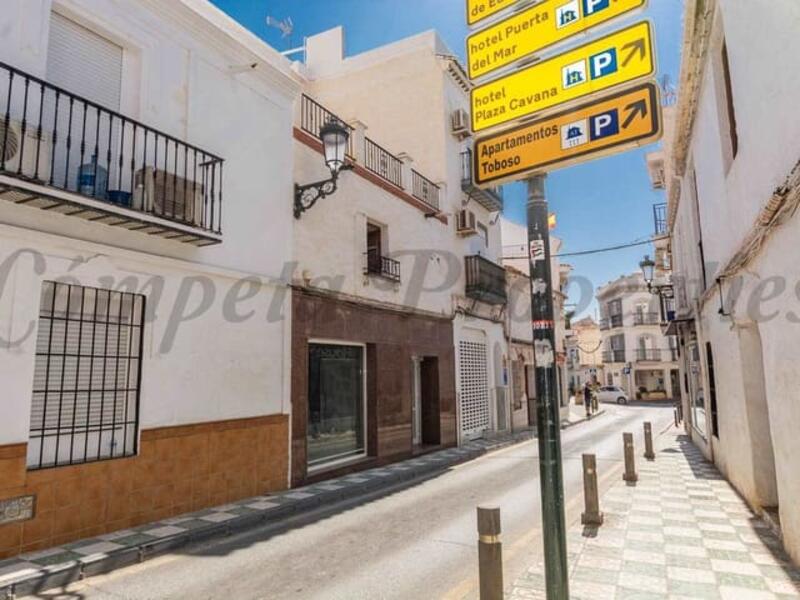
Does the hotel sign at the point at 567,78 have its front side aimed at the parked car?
no

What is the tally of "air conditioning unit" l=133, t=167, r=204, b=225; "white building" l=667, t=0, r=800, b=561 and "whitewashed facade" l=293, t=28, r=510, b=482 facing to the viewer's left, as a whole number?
1

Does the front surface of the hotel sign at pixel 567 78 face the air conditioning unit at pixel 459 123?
no

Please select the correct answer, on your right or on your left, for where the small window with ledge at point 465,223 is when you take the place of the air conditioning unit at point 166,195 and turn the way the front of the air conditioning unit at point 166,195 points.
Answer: on your left

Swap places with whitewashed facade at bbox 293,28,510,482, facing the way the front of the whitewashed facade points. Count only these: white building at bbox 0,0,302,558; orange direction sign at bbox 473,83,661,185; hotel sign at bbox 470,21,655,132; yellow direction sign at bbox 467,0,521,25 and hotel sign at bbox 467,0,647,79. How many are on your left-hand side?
0

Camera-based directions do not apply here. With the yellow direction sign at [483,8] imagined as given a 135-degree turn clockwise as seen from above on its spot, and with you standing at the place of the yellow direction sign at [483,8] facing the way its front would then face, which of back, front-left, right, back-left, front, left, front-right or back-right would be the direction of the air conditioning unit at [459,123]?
front

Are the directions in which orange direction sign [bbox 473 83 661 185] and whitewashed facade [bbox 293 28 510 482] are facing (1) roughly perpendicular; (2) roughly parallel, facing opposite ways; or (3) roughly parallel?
roughly perpendicular

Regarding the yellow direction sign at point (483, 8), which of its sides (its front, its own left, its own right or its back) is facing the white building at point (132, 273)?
right

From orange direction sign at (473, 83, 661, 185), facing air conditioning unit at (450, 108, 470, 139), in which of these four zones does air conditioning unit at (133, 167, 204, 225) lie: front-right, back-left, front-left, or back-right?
front-left

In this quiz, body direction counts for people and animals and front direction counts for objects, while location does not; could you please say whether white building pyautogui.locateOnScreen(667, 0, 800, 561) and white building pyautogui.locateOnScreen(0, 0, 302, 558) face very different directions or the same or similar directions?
very different directions

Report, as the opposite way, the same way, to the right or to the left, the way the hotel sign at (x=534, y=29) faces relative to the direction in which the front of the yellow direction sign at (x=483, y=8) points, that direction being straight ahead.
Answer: the same way

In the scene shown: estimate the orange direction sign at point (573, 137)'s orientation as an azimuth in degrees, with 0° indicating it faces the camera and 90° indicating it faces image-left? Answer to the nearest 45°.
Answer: approximately 45°

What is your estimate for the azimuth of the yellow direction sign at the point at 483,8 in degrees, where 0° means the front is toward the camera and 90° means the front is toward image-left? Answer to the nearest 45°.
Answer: approximately 45°

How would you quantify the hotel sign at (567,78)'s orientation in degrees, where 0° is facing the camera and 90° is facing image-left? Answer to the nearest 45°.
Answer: approximately 45°

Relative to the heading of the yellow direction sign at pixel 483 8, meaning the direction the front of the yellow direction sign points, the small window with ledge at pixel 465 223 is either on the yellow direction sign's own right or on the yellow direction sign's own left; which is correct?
on the yellow direction sign's own right

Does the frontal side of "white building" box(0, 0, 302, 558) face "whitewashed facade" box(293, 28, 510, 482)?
no
